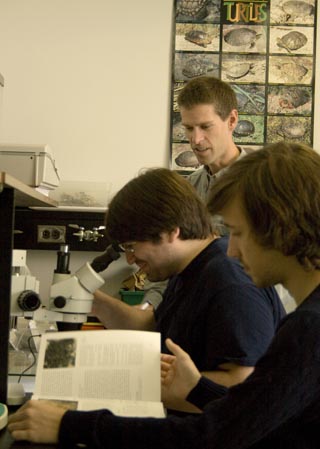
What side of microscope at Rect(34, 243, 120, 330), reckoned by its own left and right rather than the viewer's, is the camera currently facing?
right

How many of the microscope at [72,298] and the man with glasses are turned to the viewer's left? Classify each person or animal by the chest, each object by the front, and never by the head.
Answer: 1

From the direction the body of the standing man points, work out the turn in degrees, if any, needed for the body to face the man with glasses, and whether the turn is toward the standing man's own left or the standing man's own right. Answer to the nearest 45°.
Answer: approximately 45° to the standing man's own left

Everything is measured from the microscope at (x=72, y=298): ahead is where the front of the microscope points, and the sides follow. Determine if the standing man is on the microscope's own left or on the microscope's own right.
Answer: on the microscope's own left

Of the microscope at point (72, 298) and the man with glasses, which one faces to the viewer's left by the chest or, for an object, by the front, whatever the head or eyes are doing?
the man with glasses

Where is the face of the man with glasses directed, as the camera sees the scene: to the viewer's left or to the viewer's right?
to the viewer's left

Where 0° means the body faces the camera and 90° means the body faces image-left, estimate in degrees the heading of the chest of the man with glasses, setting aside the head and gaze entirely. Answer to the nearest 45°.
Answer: approximately 90°
